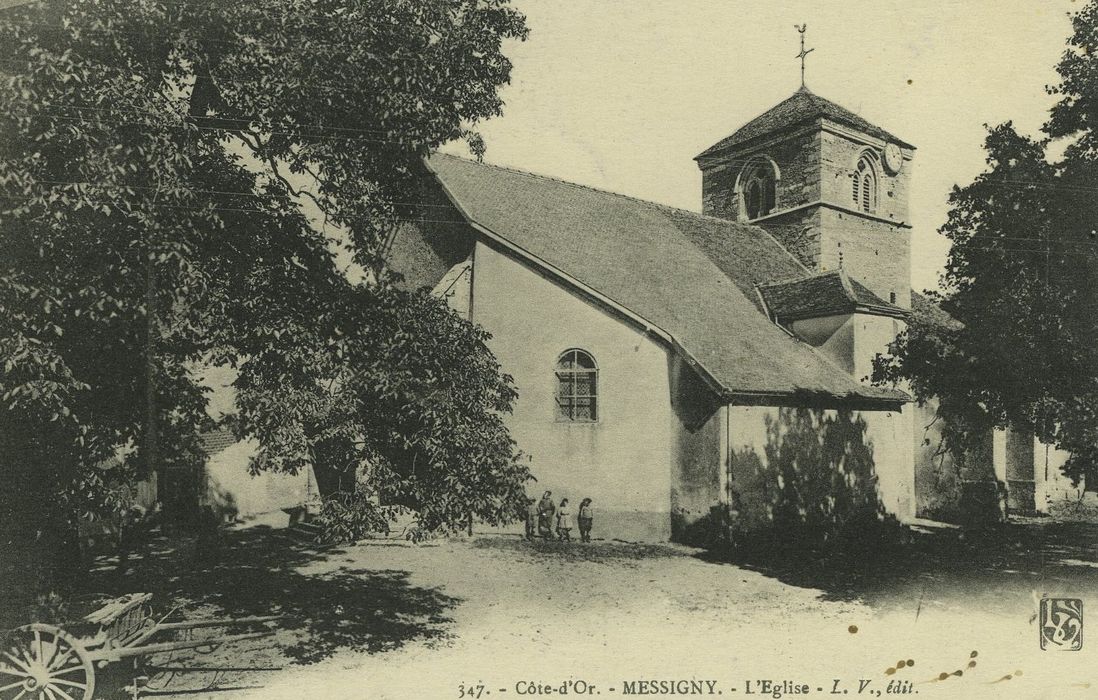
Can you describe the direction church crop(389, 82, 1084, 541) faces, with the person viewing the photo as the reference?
facing the viewer and to the left of the viewer

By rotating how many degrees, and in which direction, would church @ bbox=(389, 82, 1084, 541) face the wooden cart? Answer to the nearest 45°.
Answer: approximately 45° to its left

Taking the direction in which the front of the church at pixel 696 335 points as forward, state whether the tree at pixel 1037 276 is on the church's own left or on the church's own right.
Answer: on the church's own left

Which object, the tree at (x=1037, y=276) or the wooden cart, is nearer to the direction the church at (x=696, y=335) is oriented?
the wooden cart
